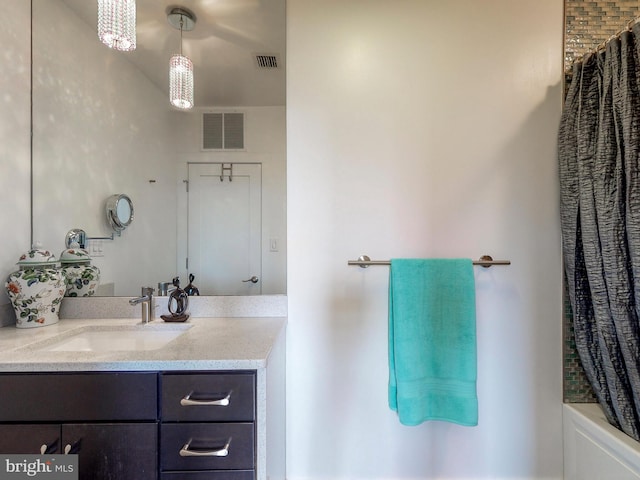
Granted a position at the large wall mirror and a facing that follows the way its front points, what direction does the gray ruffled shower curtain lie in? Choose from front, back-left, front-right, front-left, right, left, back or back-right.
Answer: front-left

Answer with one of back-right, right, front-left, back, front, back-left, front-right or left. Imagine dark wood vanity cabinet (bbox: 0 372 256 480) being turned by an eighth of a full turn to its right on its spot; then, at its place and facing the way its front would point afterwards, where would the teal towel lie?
back-left

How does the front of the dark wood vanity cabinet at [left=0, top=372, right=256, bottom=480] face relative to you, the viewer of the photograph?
facing the viewer

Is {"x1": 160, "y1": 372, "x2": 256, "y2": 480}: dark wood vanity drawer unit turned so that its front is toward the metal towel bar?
no

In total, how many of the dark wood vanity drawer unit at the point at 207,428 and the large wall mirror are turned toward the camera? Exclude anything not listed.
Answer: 2

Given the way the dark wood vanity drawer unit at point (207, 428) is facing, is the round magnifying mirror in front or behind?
behind

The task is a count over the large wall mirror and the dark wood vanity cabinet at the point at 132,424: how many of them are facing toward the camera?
2

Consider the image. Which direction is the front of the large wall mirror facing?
toward the camera

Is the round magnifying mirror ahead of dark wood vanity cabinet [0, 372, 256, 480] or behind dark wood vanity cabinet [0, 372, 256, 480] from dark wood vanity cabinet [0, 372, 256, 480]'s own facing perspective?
behind

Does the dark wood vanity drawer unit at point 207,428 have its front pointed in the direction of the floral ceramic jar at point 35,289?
no

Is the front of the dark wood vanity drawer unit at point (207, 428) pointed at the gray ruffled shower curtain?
no

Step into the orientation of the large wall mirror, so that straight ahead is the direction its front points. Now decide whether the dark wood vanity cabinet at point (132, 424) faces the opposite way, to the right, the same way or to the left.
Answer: the same way
